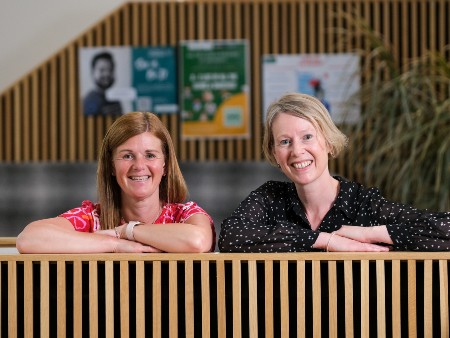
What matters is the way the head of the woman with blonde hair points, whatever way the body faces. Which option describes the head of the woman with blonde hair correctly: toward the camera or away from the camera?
toward the camera

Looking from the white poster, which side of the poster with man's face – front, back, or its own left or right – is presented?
left

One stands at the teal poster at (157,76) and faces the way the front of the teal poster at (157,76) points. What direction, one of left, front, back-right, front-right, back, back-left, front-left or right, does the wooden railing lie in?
front

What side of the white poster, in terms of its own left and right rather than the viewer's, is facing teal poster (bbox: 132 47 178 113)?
right

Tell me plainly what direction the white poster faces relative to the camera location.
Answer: facing the viewer

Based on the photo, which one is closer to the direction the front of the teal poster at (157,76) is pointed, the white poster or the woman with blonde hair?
the woman with blonde hair

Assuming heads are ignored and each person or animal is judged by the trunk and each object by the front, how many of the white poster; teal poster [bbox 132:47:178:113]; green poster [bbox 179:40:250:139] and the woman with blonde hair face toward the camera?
4

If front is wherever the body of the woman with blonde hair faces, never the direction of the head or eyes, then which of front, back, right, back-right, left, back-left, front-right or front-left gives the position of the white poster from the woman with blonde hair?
back

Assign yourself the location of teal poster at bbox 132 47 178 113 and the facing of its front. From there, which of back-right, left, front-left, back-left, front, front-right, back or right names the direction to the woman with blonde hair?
front

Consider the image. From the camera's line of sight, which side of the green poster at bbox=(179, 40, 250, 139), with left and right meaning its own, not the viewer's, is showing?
front

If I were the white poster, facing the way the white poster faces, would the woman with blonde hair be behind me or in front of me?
in front

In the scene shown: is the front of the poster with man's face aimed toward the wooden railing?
yes

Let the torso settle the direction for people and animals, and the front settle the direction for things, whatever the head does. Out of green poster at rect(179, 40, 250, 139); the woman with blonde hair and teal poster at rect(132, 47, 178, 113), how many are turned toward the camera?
3

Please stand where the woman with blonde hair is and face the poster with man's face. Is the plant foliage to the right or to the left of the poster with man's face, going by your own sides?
right
